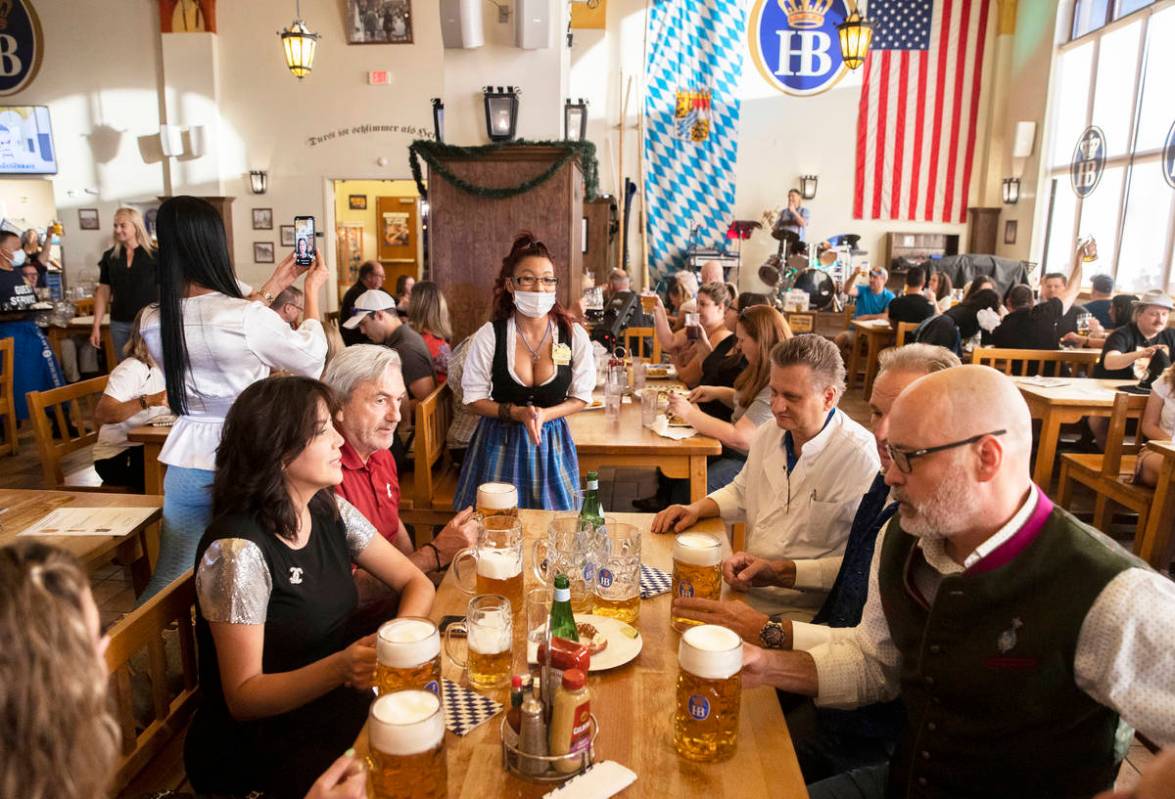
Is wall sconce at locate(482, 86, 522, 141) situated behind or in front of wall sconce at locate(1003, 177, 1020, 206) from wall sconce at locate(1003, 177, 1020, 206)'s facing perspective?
in front

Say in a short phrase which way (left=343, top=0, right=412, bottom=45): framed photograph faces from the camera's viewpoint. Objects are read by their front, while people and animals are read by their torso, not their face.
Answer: facing the viewer

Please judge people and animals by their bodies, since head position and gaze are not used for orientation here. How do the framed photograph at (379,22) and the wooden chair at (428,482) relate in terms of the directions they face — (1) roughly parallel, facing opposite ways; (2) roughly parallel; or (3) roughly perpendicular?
roughly perpendicular

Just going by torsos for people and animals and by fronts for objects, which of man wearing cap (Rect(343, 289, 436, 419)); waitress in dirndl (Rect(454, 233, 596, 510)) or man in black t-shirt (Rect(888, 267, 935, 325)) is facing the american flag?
the man in black t-shirt

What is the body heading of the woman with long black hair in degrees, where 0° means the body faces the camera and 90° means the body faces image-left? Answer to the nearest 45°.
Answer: approximately 225°

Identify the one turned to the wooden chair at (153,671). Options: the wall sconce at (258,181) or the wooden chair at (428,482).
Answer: the wall sconce

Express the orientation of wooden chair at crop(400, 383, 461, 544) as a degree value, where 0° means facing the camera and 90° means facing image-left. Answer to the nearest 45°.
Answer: approximately 270°

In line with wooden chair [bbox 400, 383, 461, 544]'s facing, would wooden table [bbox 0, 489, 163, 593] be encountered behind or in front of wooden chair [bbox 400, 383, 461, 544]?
behind

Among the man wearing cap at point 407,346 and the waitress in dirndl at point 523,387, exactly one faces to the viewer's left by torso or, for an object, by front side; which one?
the man wearing cap

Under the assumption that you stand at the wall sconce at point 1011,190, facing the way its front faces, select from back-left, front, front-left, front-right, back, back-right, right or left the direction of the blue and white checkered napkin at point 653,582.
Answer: front-left

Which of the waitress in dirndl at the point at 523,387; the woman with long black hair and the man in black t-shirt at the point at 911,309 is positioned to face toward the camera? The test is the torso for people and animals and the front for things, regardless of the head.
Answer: the waitress in dirndl

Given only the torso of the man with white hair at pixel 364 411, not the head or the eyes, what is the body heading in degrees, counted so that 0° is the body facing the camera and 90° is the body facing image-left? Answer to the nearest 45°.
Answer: approximately 315°

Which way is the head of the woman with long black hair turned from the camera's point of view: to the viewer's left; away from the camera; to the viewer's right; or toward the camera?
away from the camera

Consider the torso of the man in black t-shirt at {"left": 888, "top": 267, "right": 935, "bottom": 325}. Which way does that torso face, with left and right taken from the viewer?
facing away from the viewer

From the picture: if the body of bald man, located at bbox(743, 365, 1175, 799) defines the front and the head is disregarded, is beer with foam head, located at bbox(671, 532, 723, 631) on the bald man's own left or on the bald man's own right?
on the bald man's own right
